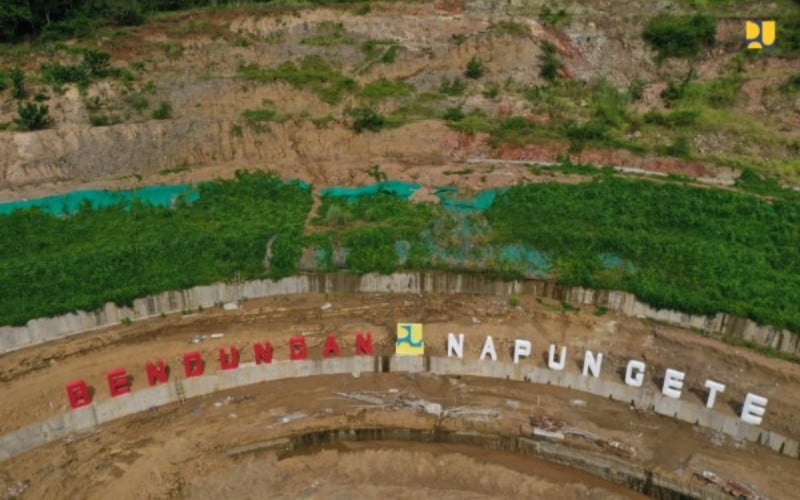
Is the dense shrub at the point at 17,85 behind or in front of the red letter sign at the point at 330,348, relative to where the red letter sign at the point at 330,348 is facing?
behind

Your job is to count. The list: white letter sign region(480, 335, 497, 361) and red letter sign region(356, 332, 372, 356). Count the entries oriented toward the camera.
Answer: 2

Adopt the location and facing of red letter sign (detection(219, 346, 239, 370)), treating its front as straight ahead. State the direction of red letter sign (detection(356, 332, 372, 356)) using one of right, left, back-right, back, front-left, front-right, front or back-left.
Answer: left

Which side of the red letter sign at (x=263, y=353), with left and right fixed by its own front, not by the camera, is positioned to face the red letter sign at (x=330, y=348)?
left

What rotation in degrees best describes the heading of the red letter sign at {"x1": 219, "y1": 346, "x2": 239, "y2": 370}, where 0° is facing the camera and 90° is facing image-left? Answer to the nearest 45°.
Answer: approximately 0°

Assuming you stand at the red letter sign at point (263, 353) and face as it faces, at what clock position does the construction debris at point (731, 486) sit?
The construction debris is roughly at 10 o'clock from the red letter sign.

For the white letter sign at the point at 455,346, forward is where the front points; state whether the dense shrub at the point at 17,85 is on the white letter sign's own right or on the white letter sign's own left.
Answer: on the white letter sign's own right

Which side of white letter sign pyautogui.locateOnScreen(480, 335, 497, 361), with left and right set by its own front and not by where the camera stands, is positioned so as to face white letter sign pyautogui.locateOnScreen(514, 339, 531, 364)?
left

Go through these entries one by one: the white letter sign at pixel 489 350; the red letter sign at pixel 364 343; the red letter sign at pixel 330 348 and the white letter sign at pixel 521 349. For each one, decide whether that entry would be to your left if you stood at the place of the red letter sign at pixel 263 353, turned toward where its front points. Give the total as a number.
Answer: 4
